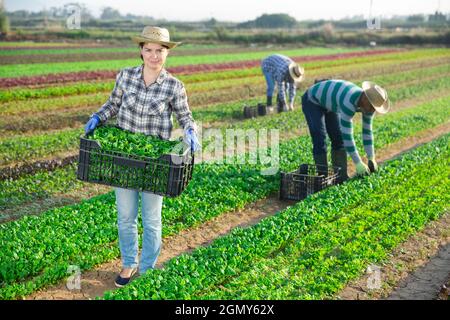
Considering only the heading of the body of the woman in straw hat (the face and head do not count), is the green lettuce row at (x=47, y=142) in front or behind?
behind

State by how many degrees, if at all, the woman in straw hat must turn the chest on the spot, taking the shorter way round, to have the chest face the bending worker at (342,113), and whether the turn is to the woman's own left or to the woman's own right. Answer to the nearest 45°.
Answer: approximately 135° to the woman's own left

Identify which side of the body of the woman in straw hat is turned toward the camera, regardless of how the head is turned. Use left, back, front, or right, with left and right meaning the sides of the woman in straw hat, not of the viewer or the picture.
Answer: front

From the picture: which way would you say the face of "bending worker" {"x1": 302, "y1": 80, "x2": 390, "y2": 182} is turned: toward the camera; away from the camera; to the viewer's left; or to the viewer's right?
to the viewer's right

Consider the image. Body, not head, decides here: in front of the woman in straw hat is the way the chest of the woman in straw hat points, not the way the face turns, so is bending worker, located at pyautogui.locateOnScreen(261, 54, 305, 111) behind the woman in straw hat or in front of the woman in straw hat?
behind

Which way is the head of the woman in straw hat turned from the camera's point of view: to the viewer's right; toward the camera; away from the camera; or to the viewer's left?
toward the camera

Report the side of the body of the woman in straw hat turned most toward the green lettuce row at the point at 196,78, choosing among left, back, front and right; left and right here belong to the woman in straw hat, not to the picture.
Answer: back

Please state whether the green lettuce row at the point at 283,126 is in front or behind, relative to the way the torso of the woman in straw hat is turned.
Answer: behind

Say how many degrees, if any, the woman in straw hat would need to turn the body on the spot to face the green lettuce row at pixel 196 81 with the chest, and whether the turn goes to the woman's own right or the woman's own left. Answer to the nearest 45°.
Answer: approximately 180°
